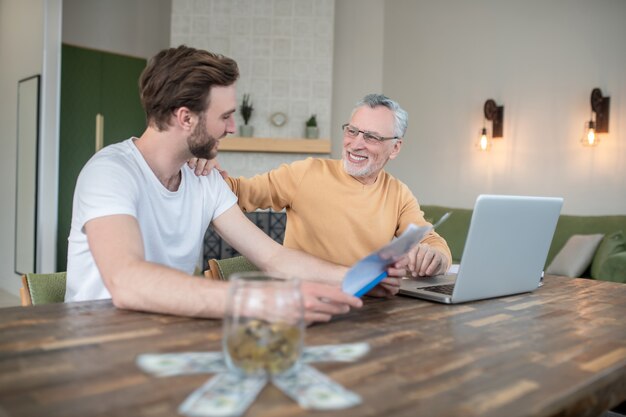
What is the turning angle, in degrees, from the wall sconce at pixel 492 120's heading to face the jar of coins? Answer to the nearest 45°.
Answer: approximately 45° to its left

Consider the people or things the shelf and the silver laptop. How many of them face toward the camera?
1

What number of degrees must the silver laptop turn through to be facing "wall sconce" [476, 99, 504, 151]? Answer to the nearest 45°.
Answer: approximately 45° to its right

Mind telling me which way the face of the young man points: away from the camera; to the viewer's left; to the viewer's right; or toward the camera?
to the viewer's right

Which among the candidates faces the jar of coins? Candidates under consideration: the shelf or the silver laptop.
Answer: the shelf

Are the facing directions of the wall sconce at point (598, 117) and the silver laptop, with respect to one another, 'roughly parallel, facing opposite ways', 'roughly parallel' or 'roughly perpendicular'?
roughly perpendicular

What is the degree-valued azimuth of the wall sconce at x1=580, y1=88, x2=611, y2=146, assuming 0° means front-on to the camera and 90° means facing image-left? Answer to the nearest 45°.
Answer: approximately 45°

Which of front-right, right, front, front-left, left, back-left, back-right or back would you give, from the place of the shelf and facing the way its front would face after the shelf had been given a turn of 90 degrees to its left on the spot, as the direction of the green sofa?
front-right

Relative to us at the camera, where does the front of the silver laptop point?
facing away from the viewer and to the left of the viewer
